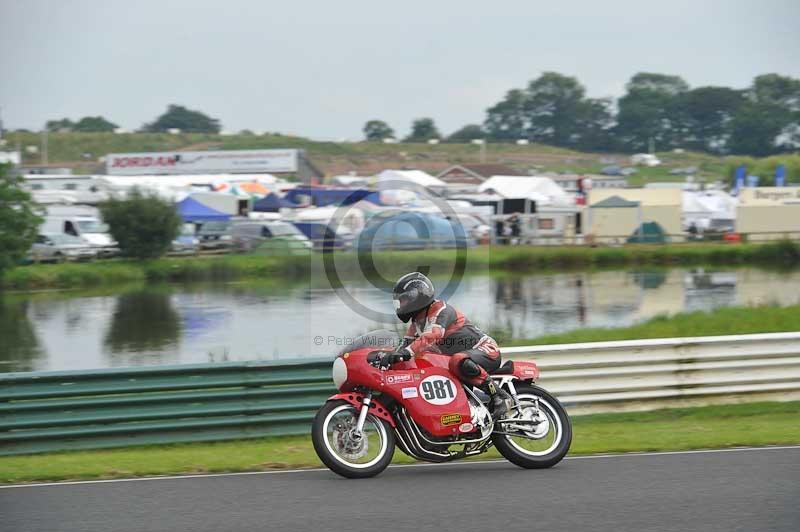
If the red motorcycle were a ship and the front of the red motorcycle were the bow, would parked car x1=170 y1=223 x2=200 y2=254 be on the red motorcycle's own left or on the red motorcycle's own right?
on the red motorcycle's own right

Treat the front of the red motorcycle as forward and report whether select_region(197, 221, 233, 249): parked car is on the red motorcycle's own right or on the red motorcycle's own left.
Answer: on the red motorcycle's own right

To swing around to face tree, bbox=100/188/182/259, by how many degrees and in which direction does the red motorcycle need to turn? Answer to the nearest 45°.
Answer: approximately 90° to its right

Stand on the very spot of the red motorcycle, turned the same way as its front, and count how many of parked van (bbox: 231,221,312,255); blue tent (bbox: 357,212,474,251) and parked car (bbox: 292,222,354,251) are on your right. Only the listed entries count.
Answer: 3

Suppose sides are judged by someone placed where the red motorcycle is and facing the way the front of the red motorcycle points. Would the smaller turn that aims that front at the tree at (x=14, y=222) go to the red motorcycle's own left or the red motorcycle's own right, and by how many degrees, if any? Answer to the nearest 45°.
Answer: approximately 45° to the red motorcycle's own right

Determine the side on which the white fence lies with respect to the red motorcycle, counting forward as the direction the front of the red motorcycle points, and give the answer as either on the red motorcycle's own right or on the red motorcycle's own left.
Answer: on the red motorcycle's own right

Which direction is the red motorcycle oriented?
to the viewer's left

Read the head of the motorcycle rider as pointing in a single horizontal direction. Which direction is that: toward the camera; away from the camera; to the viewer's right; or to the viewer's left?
to the viewer's left

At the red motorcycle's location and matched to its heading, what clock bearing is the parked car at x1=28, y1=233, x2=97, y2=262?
The parked car is roughly at 2 o'clock from the red motorcycle.

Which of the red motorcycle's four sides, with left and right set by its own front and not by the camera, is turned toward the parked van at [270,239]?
right

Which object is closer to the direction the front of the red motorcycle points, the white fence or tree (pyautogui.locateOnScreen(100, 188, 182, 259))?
the tree

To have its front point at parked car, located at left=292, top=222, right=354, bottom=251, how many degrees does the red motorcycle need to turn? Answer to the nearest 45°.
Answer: approximately 90° to its right

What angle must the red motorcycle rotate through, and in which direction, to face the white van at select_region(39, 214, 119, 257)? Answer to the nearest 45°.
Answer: approximately 45° to its right

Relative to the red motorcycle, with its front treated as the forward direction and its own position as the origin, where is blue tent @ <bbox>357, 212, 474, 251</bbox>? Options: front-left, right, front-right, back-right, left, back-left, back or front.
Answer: right
